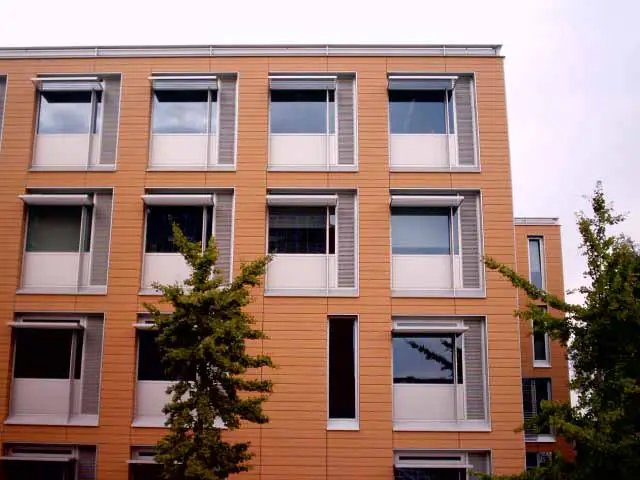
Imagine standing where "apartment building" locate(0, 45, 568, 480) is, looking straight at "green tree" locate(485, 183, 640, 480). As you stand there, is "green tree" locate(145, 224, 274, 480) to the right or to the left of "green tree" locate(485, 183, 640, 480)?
right

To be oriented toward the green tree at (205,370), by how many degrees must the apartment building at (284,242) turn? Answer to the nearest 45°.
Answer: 0° — it already faces it

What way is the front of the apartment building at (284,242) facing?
toward the camera

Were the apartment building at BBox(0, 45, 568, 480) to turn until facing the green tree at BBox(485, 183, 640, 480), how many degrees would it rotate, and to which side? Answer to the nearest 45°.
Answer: approximately 45° to its left
